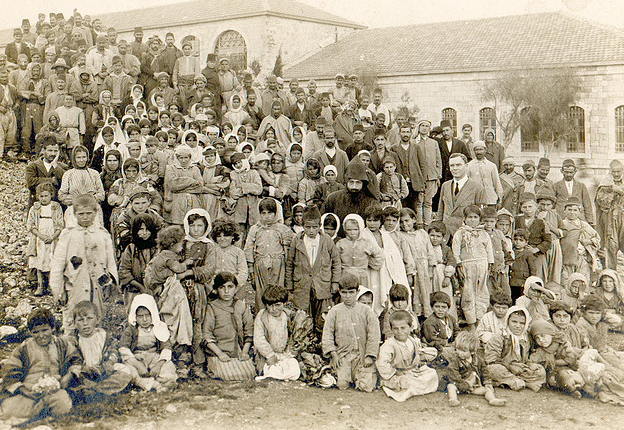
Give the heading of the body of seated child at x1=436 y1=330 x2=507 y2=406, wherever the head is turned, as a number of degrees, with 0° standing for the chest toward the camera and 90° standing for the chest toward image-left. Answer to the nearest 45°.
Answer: approximately 0°

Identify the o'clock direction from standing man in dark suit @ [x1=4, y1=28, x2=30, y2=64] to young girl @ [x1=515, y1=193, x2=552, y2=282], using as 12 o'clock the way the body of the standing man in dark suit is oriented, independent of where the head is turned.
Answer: The young girl is roughly at 11 o'clock from the standing man in dark suit.

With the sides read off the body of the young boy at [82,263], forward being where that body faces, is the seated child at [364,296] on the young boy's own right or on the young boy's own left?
on the young boy's own left

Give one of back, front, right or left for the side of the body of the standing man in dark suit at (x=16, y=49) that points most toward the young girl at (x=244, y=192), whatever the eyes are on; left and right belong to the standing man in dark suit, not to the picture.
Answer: front

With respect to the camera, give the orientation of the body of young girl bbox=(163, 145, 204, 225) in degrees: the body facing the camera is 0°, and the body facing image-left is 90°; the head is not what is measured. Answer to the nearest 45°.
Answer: approximately 0°

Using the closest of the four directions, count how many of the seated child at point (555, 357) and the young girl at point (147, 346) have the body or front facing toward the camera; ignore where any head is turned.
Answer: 2

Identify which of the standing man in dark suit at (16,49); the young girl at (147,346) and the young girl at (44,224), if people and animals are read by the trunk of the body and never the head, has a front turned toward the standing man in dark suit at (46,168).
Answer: the standing man in dark suit at (16,49)

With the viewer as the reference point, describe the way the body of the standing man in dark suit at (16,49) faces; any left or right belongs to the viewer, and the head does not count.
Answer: facing the viewer

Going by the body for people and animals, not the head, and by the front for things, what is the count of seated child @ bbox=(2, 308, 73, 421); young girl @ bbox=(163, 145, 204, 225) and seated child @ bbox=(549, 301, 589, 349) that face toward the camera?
3

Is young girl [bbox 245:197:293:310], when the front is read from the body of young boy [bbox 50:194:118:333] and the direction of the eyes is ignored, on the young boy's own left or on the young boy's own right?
on the young boy's own left

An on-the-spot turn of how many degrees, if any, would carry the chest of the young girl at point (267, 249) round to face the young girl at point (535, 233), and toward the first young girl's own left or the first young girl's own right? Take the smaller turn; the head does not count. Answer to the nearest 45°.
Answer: approximately 90° to the first young girl's own left

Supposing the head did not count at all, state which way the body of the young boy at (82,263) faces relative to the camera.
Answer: toward the camera
